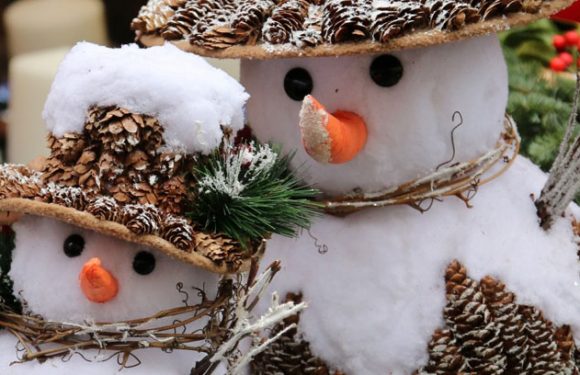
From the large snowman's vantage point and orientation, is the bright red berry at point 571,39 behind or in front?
behind

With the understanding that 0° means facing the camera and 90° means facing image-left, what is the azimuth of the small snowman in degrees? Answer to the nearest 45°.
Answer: approximately 0°

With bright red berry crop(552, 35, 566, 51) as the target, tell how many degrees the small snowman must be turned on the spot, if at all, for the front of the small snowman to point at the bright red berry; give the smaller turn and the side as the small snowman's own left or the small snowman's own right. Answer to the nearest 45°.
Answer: approximately 135° to the small snowman's own left

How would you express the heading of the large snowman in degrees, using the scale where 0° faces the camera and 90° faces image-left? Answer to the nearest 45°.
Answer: approximately 45°

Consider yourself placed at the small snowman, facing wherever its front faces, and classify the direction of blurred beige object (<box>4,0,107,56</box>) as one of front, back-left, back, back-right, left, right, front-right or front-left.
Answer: back

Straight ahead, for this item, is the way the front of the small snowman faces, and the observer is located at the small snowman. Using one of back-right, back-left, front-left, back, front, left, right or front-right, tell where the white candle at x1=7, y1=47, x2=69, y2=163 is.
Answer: back
